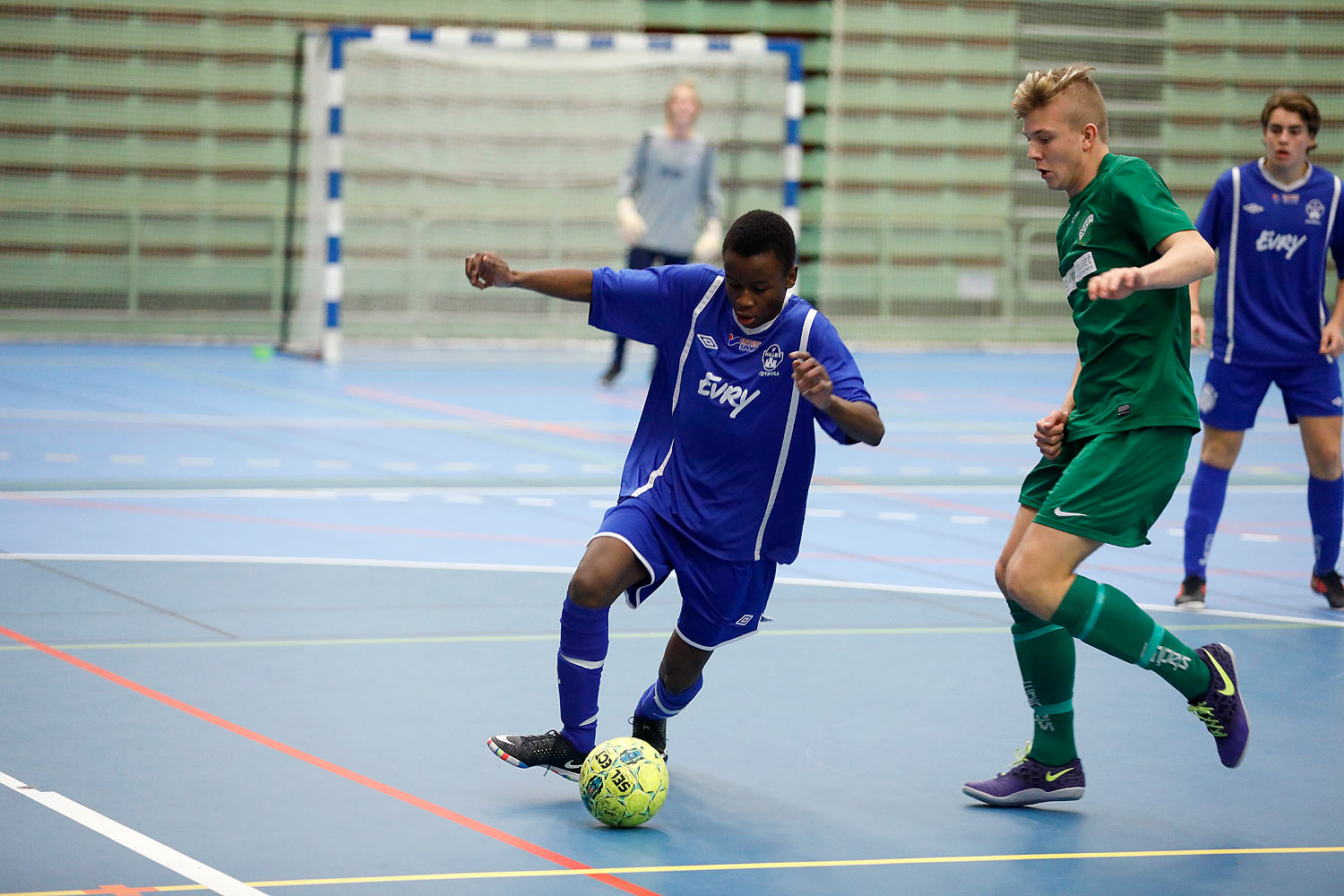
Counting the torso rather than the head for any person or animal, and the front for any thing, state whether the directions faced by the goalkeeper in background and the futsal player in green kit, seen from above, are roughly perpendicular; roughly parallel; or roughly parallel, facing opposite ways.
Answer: roughly perpendicular

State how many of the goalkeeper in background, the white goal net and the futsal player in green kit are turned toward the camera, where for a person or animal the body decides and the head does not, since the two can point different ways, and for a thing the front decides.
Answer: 2

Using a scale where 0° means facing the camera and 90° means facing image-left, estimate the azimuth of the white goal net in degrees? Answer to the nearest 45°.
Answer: approximately 0°

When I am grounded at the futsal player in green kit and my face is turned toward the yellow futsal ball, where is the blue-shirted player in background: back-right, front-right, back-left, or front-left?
back-right

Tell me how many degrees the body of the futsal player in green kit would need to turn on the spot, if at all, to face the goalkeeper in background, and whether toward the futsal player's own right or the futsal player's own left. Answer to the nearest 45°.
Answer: approximately 90° to the futsal player's own right

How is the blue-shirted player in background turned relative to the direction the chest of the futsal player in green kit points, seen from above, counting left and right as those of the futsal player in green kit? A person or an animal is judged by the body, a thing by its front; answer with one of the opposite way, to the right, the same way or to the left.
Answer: to the left

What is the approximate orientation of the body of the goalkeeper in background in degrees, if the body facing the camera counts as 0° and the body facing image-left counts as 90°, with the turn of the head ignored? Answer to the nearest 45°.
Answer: approximately 0°

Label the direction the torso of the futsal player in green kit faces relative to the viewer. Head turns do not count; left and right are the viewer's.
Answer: facing to the left of the viewer

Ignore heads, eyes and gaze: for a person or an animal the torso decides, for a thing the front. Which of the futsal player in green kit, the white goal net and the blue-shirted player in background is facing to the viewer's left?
the futsal player in green kit
